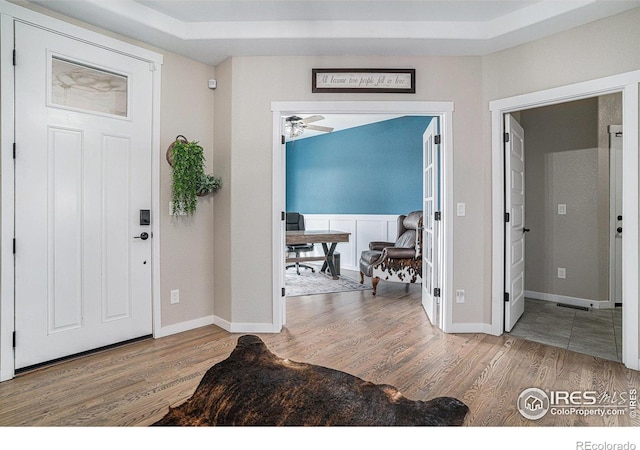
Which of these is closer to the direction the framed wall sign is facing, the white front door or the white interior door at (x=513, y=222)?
the white front door

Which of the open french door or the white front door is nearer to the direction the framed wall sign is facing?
the white front door

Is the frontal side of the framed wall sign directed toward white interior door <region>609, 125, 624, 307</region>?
no

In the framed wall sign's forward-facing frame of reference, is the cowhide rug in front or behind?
in front

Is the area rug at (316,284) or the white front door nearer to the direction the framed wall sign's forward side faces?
the white front door

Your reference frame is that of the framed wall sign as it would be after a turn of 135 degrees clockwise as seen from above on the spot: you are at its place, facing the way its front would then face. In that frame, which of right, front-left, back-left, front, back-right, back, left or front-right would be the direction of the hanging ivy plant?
front-left

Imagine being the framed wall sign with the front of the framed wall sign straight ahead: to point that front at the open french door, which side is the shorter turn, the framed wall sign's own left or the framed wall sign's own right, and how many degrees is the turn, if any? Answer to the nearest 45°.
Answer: approximately 135° to the framed wall sign's own left

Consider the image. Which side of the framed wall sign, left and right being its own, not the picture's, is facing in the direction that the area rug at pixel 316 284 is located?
back

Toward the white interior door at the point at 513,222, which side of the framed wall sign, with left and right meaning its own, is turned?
left

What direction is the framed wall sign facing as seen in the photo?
toward the camera
